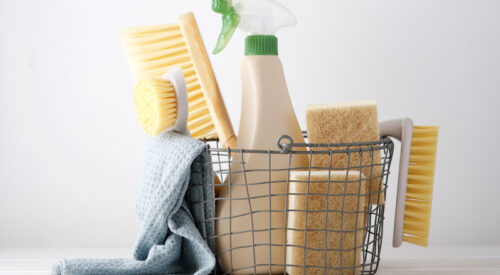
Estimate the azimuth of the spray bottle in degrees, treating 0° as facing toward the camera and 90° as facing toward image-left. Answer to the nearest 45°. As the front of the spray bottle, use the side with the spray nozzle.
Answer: approximately 90°

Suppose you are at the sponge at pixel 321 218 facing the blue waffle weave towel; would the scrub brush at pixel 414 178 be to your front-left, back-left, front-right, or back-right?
back-right
